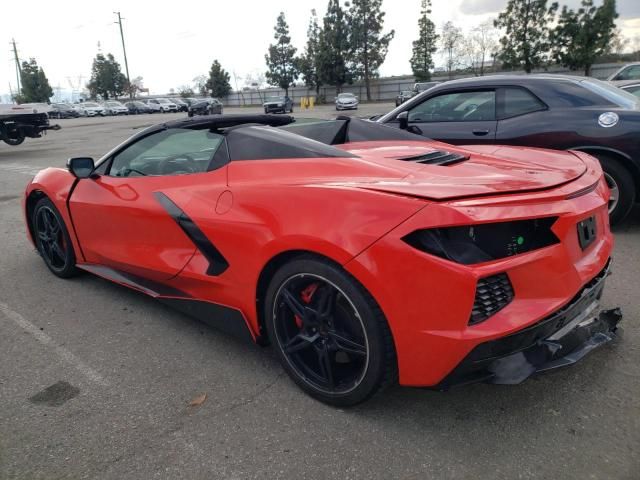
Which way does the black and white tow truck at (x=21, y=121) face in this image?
to the viewer's left

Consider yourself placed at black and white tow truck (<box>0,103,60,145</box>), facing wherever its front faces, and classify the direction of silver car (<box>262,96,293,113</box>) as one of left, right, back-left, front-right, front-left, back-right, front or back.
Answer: back-right

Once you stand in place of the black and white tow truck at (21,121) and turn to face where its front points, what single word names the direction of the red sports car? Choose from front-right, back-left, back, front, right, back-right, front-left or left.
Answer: left

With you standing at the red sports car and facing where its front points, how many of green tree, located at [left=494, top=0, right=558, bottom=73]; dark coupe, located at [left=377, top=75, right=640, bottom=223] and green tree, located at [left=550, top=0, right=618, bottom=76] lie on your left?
0

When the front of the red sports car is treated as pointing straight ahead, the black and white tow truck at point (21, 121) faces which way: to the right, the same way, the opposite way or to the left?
to the left

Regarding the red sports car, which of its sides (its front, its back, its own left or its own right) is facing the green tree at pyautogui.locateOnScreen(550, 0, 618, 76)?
right

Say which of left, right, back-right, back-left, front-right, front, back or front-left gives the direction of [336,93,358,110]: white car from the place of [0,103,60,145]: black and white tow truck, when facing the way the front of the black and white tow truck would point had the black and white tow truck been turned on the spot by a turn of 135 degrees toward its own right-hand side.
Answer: front

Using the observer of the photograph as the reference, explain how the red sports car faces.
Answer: facing away from the viewer and to the left of the viewer

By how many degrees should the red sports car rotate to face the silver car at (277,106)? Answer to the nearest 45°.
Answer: approximately 45° to its right

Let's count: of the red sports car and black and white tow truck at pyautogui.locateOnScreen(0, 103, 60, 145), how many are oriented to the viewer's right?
0

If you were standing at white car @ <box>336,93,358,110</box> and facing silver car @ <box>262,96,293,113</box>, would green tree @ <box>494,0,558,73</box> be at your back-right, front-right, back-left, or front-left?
back-right

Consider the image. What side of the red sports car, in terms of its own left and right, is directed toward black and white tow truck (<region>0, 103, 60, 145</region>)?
front

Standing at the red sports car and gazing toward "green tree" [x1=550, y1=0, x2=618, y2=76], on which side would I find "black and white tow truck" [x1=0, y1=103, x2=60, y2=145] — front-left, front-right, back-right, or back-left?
front-left
